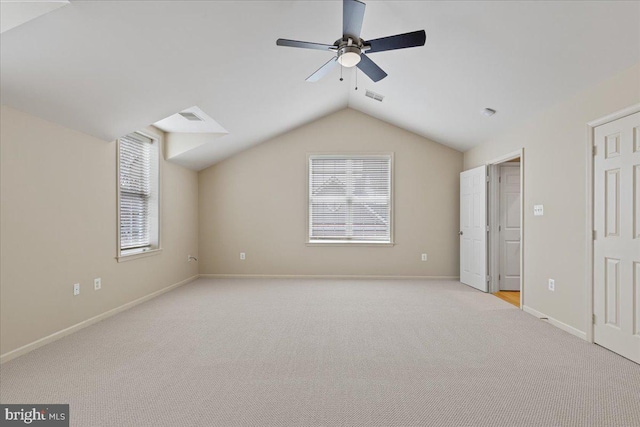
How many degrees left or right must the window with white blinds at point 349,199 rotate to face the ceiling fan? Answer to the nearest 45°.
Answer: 0° — it already faces it

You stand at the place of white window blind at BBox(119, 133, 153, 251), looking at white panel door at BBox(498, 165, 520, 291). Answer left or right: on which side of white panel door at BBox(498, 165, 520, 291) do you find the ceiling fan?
right

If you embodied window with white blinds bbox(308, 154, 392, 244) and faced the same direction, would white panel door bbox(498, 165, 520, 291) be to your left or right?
on your left

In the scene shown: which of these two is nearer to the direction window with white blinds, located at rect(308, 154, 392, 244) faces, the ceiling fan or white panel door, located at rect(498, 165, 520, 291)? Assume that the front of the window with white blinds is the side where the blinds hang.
the ceiling fan

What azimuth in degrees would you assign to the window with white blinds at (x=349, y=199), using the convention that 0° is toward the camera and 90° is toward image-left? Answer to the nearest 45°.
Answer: approximately 0°

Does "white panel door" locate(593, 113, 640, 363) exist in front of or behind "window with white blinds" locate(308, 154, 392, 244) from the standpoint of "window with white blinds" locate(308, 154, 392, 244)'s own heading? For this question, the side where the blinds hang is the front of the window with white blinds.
in front

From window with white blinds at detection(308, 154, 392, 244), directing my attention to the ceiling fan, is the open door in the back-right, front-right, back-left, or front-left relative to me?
front-left

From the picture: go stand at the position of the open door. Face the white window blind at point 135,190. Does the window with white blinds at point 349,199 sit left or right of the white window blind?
right

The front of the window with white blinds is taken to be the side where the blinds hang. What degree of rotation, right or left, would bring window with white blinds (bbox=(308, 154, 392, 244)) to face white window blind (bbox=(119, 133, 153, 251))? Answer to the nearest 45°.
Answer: approximately 45° to its right
